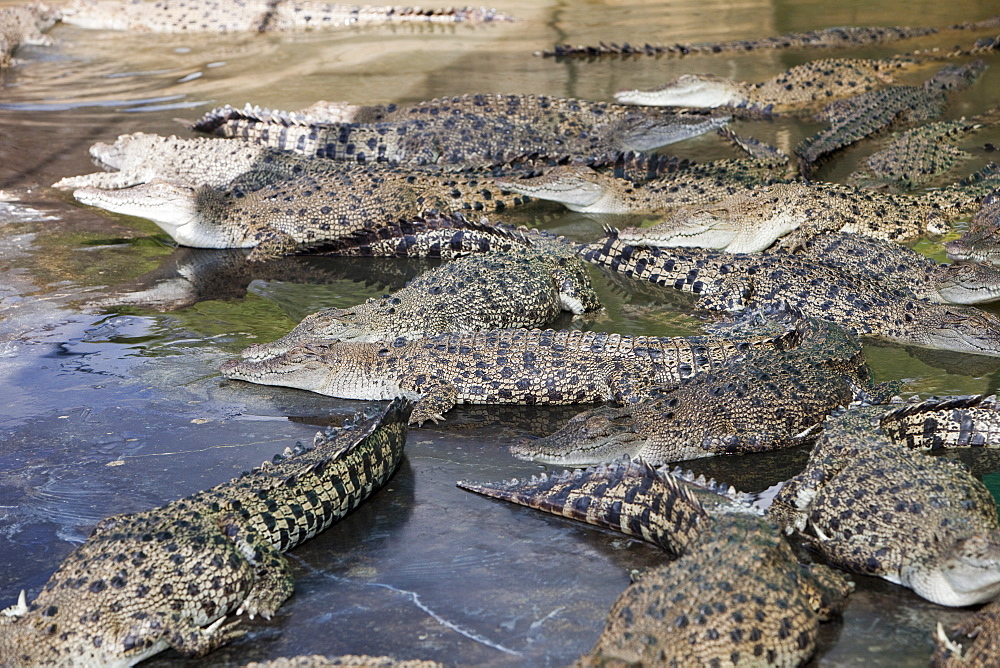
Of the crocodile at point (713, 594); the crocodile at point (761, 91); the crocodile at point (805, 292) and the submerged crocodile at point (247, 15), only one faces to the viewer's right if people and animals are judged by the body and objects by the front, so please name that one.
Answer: the crocodile at point (805, 292)

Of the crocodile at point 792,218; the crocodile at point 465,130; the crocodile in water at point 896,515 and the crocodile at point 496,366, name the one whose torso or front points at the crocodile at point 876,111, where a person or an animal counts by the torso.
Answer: the crocodile at point 465,130

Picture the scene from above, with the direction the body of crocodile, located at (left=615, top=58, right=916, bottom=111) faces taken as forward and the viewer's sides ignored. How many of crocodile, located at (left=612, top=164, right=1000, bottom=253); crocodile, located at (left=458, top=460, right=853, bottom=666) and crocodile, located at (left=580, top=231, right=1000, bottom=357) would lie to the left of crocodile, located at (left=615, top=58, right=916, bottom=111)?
3

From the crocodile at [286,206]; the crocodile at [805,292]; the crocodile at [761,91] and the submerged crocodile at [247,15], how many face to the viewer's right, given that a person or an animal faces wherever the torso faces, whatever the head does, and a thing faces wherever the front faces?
1

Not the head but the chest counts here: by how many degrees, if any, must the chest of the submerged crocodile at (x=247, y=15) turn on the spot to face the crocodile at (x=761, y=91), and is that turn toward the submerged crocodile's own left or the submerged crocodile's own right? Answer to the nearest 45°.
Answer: approximately 135° to the submerged crocodile's own left

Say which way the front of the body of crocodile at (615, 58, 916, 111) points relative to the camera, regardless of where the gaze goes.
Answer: to the viewer's left

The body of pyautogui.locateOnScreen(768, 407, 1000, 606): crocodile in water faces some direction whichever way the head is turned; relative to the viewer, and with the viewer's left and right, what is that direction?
facing the viewer and to the right of the viewer

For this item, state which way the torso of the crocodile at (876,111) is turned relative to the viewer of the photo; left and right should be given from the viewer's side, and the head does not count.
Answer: facing away from the viewer and to the right of the viewer

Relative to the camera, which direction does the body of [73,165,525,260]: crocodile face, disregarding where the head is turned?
to the viewer's left

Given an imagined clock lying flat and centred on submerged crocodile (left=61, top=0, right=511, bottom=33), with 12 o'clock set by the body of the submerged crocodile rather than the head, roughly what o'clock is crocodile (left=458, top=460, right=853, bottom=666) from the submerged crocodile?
The crocodile is roughly at 9 o'clock from the submerged crocodile.

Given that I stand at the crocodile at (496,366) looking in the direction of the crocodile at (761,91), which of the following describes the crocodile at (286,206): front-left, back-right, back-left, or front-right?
front-left

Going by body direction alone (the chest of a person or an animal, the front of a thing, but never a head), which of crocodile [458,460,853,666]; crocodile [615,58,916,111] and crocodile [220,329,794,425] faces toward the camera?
crocodile [458,460,853,666]

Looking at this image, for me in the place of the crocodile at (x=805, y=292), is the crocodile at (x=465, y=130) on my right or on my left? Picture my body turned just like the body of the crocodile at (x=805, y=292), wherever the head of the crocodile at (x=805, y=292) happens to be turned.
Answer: on my left

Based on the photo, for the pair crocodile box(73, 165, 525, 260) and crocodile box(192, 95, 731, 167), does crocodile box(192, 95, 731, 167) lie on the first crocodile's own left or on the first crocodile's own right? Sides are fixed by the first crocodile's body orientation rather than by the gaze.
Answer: on the first crocodile's own right

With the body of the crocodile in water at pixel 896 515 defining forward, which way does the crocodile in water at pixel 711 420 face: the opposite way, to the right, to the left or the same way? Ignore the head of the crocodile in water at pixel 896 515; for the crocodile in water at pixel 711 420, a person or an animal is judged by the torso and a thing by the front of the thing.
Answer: to the right

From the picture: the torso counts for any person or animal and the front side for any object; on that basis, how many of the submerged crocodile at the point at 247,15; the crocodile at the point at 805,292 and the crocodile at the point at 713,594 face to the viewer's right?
1

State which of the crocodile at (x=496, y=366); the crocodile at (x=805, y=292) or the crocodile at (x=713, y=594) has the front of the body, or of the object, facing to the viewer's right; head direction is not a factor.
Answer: the crocodile at (x=805, y=292)

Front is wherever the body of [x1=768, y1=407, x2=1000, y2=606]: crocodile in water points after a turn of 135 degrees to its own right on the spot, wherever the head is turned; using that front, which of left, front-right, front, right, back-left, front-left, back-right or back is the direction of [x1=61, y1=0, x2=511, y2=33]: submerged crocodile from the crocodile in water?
front-right

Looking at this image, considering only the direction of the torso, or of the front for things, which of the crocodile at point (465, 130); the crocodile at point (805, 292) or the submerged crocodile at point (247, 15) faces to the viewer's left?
the submerged crocodile
